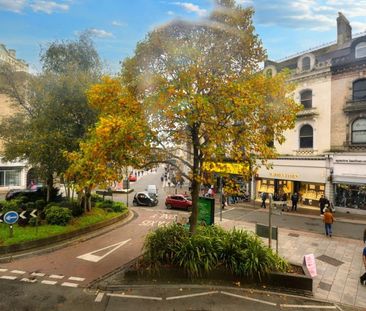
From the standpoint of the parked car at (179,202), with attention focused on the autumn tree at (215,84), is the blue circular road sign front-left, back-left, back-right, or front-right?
front-right

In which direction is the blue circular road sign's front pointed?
toward the camera

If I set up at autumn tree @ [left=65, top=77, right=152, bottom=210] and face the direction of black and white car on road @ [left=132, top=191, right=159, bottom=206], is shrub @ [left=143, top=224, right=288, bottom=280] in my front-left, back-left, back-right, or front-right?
front-right

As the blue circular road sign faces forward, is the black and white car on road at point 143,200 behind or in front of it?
behind

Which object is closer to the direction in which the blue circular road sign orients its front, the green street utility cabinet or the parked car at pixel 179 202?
the green street utility cabinet

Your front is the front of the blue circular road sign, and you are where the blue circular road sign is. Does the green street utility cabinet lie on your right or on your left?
on your left

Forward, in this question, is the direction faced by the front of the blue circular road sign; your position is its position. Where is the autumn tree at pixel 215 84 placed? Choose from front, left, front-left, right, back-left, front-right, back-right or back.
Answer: front-left

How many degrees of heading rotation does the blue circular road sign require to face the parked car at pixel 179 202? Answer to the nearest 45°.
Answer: approximately 135° to its left

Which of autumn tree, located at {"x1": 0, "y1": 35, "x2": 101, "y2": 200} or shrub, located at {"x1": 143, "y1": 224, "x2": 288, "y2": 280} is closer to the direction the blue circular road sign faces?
the shrub
